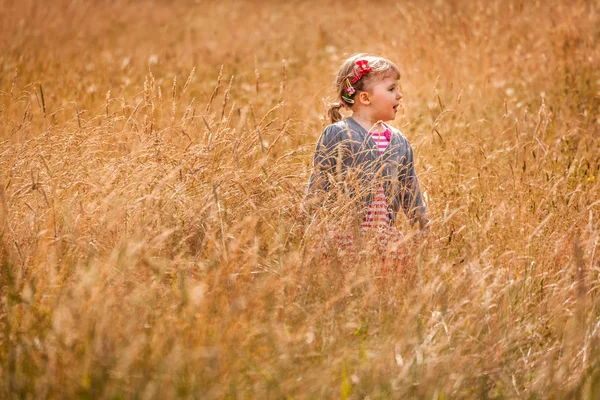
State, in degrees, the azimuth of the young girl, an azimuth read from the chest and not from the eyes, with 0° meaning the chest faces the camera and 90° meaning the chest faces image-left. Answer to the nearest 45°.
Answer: approximately 315°

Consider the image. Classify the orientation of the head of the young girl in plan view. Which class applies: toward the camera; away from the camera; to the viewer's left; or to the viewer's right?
to the viewer's right
